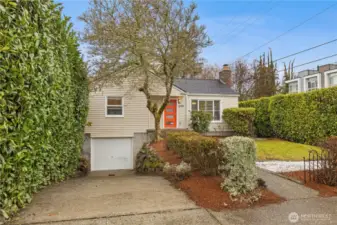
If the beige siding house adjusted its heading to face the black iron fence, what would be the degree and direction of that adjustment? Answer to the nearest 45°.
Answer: approximately 45° to its left

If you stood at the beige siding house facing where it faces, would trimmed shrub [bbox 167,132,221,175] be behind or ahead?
ahead

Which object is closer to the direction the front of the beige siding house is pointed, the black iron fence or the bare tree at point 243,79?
the black iron fence

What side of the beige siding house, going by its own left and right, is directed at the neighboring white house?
left

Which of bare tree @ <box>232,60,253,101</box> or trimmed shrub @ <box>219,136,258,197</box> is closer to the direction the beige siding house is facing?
the trimmed shrub

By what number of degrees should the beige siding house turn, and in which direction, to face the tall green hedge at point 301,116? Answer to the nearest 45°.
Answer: approximately 90° to its left

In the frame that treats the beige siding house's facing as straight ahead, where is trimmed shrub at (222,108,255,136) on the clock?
The trimmed shrub is roughly at 9 o'clock from the beige siding house.

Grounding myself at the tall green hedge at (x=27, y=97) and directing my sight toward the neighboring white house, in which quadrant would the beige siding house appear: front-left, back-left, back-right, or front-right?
front-left

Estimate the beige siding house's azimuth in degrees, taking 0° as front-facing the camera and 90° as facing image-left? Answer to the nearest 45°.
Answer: approximately 0°

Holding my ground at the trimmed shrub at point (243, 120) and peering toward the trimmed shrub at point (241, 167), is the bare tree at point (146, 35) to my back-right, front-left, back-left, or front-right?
front-right

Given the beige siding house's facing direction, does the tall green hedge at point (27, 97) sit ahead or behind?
ahead
